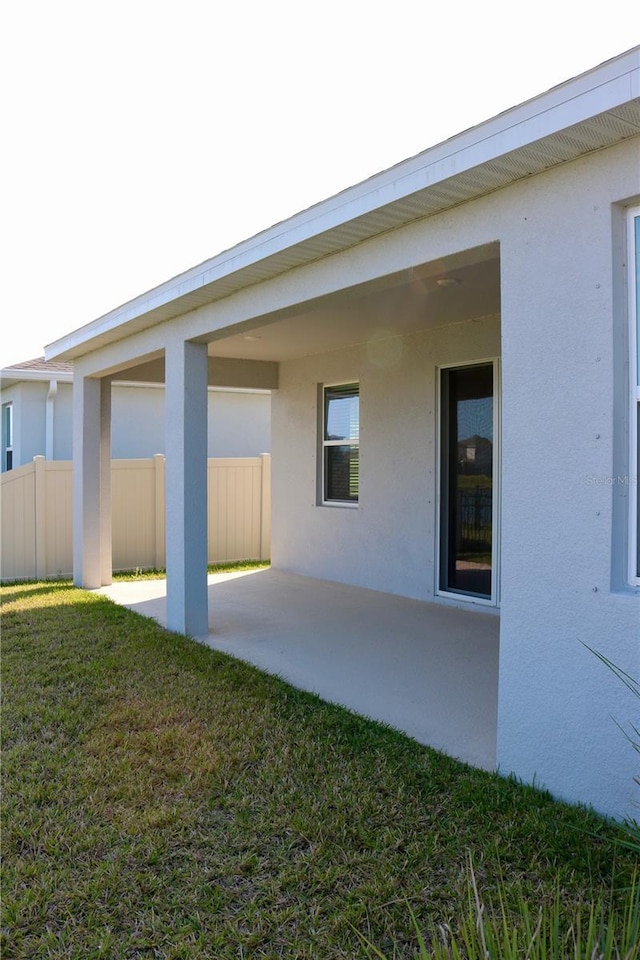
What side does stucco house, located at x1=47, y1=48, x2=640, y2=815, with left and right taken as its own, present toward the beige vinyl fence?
left
